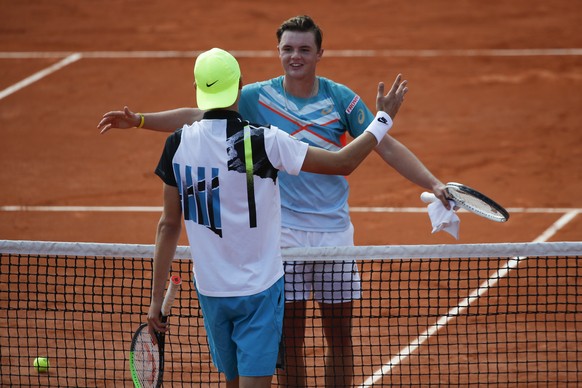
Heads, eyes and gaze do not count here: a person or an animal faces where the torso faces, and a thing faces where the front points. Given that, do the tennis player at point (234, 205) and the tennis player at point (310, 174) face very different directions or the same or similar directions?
very different directions

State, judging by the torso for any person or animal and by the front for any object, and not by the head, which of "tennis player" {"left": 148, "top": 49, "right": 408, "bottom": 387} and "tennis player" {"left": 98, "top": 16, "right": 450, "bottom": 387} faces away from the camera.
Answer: "tennis player" {"left": 148, "top": 49, "right": 408, "bottom": 387}

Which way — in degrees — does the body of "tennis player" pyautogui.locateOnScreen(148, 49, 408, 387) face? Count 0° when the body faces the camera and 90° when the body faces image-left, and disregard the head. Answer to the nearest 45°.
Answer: approximately 180°

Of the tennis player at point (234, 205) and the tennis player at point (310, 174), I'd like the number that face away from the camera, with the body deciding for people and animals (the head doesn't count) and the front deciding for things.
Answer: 1

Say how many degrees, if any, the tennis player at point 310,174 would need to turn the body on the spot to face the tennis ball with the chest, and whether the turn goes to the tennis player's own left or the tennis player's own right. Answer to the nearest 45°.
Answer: approximately 135° to the tennis player's own right
